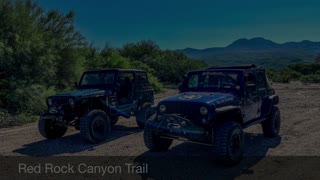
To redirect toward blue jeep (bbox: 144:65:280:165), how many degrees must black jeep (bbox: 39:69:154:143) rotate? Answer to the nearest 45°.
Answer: approximately 90° to its left

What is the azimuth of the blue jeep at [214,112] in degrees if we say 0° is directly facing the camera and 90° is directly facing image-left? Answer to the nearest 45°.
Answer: approximately 45°

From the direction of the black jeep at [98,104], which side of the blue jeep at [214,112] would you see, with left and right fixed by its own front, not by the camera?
right

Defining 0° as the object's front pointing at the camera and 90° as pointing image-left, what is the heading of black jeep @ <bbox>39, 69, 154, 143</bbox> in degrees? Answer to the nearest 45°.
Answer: approximately 45°
